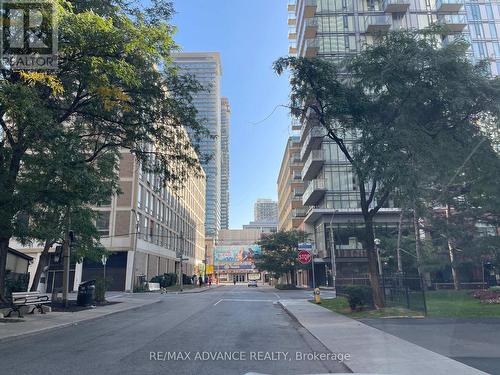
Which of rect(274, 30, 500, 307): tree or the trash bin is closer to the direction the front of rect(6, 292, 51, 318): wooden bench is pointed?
the tree

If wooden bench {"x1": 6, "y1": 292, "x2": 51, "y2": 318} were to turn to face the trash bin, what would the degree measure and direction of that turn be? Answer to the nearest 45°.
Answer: approximately 90° to its left

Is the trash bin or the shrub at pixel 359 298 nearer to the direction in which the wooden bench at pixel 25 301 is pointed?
the shrub

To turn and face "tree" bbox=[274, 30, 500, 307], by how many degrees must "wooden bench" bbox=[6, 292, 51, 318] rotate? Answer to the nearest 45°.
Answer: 0° — it already faces it

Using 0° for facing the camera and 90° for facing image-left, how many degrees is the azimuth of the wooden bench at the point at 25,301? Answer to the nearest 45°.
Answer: approximately 315°
